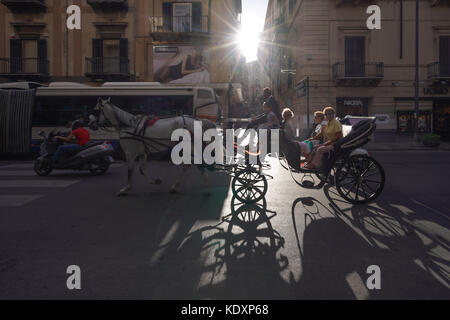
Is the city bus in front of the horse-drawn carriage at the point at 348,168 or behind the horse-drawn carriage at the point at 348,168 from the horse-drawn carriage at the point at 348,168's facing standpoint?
in front

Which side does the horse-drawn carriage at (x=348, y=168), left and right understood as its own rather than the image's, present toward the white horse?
front

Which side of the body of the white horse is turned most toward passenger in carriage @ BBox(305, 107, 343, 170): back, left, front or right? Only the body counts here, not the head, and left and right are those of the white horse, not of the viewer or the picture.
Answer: back

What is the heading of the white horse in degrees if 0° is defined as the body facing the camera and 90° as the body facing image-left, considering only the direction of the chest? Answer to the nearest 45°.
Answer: approximately 90°

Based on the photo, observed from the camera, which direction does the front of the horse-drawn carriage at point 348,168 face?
facing to the left of the viewer

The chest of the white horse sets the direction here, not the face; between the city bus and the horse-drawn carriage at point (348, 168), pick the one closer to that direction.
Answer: the city bus

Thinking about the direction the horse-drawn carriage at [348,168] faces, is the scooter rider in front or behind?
in front

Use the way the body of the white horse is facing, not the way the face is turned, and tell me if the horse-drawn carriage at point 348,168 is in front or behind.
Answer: behind

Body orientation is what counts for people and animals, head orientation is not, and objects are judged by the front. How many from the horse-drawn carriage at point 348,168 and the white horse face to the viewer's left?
2
